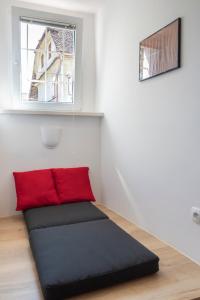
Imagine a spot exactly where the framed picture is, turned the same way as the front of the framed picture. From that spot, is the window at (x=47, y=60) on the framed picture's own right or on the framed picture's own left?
on the framed picture's own right

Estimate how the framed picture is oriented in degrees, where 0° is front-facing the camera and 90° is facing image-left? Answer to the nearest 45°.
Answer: approximately 45°

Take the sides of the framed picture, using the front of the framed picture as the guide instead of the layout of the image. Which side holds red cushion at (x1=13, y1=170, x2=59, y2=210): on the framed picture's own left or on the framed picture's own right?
on the framed picture's own right
